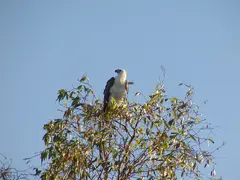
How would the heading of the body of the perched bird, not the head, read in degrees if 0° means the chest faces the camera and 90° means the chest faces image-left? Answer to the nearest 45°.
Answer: approximately 315°
